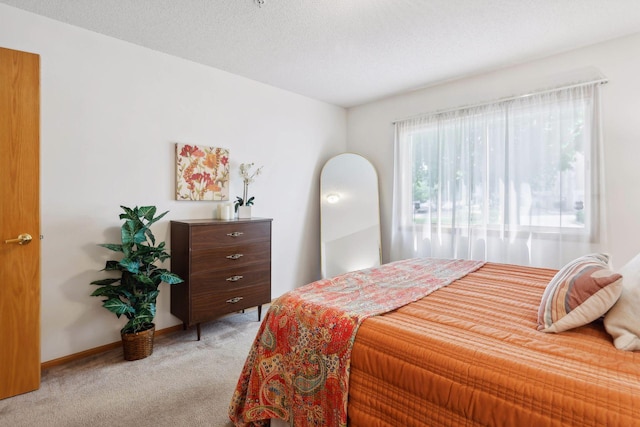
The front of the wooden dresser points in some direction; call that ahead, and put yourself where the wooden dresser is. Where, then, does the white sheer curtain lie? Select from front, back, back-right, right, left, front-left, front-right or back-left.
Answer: front-left

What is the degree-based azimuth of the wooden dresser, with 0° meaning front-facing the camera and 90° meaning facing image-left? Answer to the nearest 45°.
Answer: approximately 315°

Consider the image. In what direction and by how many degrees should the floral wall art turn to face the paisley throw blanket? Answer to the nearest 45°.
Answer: approximately 45° to its right

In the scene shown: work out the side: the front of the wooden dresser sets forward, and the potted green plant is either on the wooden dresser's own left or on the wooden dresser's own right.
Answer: on the wooden dresser's own right

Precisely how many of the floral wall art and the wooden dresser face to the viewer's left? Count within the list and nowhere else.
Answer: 0

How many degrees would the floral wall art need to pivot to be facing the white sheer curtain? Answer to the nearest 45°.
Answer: approximately 45° to its left

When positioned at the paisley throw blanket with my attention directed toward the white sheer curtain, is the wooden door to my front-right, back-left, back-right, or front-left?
back-left
